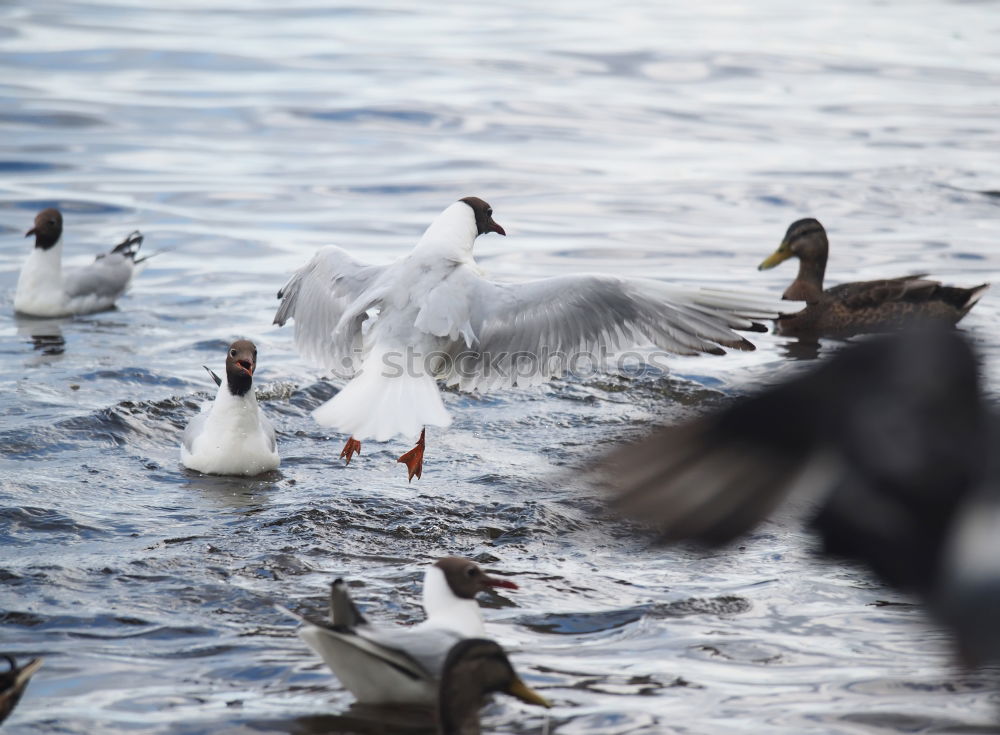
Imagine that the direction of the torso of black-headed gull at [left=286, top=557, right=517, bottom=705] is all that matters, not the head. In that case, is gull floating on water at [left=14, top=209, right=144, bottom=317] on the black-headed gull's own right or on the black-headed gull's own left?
on the black-headed gull's own left

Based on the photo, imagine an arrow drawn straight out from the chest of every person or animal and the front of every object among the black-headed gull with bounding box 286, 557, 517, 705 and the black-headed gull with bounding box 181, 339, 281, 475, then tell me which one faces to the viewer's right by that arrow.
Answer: the black-headed gull with bounding box 286, 557, 517, 705

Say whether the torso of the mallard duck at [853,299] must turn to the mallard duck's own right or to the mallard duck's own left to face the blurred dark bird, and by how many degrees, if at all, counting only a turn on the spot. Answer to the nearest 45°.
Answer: approximately 90° to the mallard duck's own left

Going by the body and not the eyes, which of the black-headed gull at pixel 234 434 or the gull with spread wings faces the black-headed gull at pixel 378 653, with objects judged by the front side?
the black-headed gull at pixel 234 434

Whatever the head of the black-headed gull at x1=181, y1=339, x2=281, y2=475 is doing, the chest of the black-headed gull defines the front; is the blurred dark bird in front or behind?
in front

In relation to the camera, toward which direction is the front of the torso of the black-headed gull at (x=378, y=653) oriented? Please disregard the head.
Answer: to the viewer's right

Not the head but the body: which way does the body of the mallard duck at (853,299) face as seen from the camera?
to the viewer's left

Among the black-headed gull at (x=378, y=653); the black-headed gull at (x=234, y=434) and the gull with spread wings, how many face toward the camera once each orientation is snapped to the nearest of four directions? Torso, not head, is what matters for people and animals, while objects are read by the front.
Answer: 1

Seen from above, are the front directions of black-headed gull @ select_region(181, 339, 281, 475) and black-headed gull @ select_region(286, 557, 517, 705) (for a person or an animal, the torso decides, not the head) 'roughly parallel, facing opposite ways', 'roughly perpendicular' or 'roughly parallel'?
roughly perpendicular

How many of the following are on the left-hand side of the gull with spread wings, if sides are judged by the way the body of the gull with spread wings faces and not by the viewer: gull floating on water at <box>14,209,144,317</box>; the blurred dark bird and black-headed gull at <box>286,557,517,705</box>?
1

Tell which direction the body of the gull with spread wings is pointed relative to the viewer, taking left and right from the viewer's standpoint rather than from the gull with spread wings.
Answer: facing away from the viewer and to the right of the viewer
